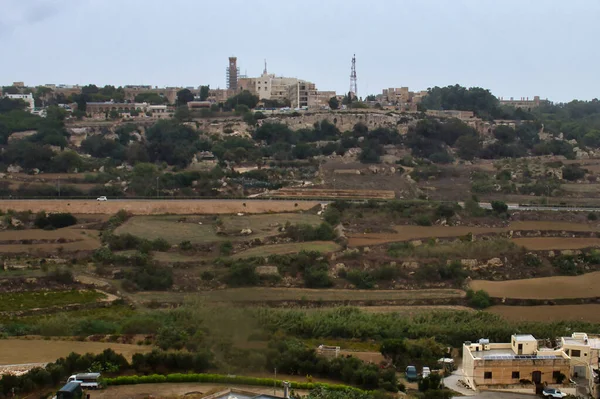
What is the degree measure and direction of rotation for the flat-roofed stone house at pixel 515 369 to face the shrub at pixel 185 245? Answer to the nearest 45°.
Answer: approximately 135° to its right

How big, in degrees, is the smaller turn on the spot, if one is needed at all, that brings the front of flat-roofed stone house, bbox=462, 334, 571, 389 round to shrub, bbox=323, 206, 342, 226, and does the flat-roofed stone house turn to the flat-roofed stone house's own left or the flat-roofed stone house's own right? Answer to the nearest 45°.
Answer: approximately 135° to the flat-roofed stone house's own right

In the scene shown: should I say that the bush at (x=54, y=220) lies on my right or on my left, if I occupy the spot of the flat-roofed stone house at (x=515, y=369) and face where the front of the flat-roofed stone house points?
on my right

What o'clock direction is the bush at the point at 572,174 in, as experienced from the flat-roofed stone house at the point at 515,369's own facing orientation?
The bush is roughly at 6 o'clock from the flat-roofed stone house.

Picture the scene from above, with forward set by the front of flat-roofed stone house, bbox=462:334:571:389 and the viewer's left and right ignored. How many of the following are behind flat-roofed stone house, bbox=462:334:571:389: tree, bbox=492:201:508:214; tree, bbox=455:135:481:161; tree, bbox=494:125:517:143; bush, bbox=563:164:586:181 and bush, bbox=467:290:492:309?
5

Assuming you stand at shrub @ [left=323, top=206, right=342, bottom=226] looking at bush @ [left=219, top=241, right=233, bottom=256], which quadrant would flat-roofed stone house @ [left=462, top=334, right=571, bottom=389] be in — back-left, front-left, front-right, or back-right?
front-left

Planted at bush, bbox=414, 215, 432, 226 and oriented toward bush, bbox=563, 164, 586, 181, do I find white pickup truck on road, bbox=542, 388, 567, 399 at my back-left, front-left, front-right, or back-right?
back-right

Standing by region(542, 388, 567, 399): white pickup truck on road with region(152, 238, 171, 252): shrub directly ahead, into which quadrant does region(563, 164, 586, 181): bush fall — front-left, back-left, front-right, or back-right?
front-right

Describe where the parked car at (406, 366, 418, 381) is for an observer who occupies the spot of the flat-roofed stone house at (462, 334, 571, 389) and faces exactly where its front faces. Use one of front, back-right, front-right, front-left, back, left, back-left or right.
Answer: right

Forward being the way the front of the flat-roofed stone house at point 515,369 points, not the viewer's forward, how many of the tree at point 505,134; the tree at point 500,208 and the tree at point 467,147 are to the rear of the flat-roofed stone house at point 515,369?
3

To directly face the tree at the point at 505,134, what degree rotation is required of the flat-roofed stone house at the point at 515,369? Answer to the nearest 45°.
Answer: approximately 180°

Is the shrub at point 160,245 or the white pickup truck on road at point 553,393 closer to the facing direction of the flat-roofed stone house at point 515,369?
the white pickup truck on road

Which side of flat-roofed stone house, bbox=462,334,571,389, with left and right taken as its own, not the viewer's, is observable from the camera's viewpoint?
front

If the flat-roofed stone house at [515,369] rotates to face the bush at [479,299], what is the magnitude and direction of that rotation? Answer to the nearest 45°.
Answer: approximately 180°

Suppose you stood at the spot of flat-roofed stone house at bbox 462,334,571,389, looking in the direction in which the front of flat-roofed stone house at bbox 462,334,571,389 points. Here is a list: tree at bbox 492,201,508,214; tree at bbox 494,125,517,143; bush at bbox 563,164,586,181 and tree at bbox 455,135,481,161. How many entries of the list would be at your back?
4

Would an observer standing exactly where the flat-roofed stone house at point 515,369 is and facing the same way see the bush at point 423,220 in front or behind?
behind
